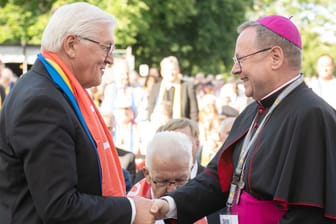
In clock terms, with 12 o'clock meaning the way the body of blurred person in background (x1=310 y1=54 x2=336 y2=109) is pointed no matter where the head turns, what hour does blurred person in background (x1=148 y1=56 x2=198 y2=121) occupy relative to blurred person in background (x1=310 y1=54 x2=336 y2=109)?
blurred person in background (x1=148 y1=56 x2=198 y2=121) is roughly at 3 o'clock from blurred person in background (x1=310 y1=54 x2=336 y2=109).

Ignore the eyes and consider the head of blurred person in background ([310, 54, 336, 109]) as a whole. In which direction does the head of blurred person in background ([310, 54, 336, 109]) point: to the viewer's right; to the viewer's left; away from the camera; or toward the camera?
toward the camera

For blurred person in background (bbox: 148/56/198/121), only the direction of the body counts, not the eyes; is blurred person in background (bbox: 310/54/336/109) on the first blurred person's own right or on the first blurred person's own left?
on the first blurred person's own left

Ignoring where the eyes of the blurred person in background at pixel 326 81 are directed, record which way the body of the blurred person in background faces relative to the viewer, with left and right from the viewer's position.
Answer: facing the viewer

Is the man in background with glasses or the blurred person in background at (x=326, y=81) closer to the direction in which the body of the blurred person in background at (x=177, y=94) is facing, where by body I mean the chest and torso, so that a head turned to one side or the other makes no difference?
the man in background with glasses

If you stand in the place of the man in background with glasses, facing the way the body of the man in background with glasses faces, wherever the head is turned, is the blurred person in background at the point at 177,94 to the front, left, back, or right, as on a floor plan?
back

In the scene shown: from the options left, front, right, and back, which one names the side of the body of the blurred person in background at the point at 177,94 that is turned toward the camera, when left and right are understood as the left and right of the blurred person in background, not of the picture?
front

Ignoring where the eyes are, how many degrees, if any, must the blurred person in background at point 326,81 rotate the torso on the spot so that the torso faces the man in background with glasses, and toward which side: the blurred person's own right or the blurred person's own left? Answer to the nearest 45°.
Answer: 0° — they already face them

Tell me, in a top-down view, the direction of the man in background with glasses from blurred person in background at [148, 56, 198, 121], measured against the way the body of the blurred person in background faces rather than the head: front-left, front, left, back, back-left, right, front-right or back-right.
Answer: front

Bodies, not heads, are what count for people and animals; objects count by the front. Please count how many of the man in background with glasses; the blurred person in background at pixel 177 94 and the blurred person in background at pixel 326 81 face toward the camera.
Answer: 3

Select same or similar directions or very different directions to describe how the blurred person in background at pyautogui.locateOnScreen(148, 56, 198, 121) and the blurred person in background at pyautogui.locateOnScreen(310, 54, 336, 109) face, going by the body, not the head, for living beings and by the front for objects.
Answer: same or similar directions

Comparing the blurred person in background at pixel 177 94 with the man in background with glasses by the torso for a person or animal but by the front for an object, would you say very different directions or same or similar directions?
same or similar directions

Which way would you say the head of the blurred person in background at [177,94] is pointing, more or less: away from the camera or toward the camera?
toward the camera

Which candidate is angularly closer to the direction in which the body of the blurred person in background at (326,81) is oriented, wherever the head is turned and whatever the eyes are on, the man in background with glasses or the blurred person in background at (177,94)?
the man in background with glasses
